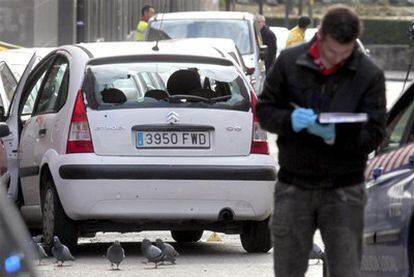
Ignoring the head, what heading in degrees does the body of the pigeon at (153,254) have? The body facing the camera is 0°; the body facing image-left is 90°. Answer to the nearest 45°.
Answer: approximately 90°

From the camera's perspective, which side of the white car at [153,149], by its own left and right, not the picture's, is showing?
back

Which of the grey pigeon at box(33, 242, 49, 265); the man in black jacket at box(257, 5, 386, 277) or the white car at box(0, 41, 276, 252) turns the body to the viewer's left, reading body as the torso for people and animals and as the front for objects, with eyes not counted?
the grey pigeon

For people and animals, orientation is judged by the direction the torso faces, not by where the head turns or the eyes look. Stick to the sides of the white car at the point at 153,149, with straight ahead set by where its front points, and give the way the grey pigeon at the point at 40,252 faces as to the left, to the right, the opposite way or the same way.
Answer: to the left

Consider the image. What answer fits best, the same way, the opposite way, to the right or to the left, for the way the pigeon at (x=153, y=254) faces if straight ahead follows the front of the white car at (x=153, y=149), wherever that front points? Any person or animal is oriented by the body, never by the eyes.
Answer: to the left

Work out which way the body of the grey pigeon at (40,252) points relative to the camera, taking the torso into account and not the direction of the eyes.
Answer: to the viewer's left

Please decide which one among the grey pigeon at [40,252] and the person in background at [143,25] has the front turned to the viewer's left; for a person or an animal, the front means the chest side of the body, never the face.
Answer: the grey pigeon
